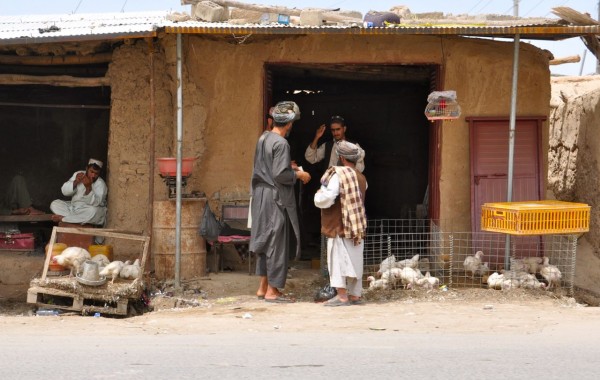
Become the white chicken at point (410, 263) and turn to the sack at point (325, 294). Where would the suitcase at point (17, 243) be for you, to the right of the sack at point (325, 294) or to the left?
right

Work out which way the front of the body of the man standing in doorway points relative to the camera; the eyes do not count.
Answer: toward the camera

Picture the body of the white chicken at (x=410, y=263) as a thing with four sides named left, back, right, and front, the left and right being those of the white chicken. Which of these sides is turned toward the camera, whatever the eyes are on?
right

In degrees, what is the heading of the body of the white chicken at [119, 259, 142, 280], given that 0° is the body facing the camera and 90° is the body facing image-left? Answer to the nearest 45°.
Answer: approximately 270°

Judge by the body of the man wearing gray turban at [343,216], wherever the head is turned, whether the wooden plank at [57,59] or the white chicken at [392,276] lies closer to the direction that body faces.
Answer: the wooden plank

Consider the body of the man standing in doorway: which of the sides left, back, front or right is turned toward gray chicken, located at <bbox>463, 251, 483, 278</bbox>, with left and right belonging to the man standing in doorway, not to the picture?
left

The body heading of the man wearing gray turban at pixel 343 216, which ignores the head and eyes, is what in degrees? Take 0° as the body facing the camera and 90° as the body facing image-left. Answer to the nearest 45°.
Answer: approximately 135°

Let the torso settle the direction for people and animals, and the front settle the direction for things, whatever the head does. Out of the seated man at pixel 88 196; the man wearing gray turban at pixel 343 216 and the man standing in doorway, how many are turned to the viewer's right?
0

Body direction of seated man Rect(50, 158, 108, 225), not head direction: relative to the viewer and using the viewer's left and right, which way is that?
facing the viewer and to the left of the viewer
